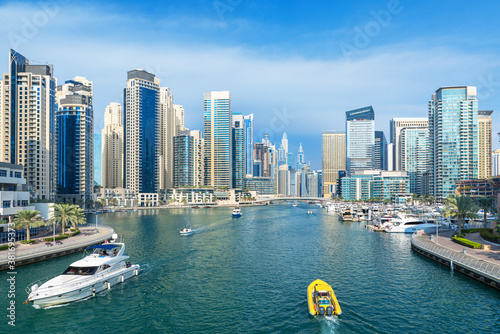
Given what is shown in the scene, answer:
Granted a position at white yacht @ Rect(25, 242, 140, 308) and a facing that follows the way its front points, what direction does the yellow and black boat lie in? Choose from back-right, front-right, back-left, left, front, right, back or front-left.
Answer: left

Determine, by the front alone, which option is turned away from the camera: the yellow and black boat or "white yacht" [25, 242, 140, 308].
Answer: the yellow and black boat

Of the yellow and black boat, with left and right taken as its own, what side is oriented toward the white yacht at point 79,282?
left

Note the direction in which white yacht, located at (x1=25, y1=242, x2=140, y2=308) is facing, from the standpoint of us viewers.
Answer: facing the viewer and to the left of the viewer

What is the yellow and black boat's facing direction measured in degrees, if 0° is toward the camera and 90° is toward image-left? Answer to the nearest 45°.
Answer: approximately 180°

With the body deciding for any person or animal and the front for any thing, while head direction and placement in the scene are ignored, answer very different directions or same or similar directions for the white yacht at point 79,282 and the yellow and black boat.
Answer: very different directions

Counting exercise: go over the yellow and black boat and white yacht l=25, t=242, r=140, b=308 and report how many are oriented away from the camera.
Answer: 1
